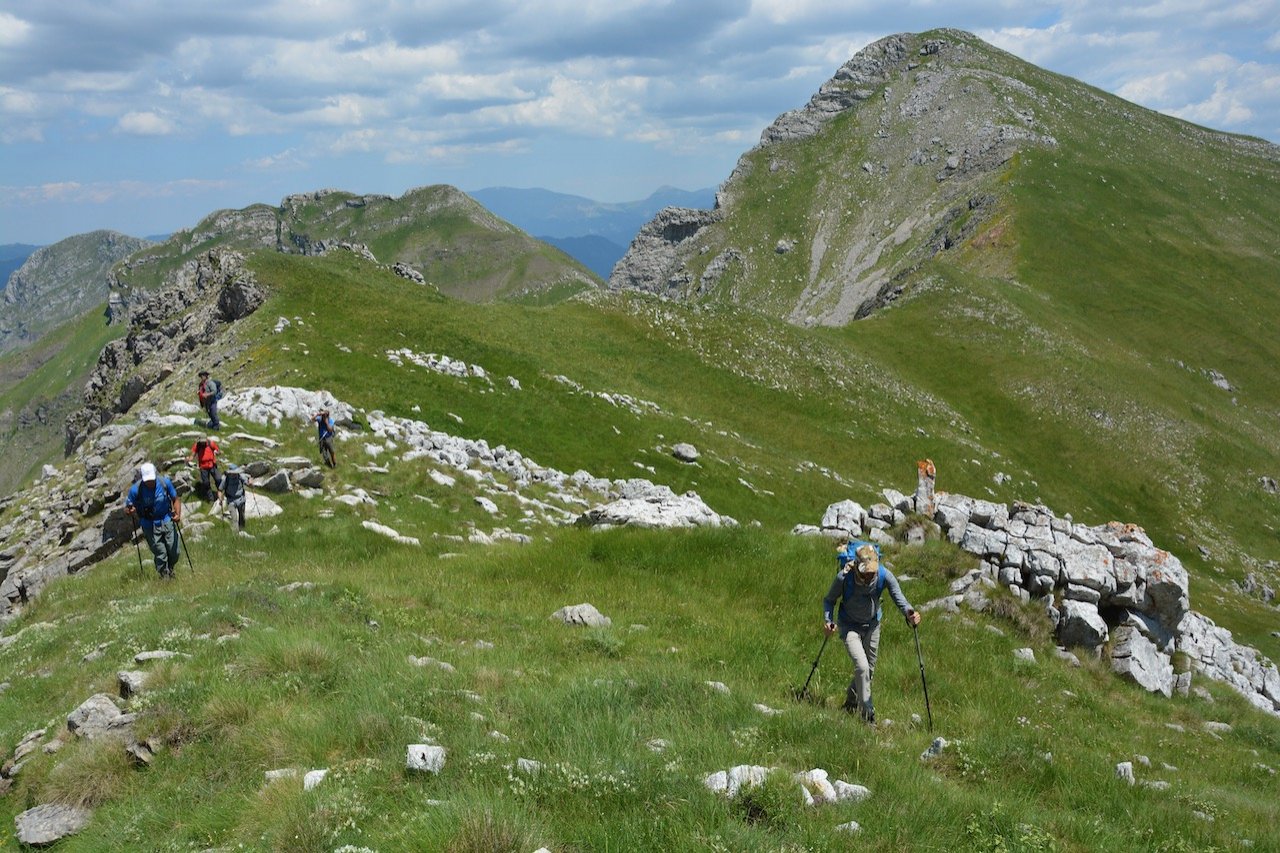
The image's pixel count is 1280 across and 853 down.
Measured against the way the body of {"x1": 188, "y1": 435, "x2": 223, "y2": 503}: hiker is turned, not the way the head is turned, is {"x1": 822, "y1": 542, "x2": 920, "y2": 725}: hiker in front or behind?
in front

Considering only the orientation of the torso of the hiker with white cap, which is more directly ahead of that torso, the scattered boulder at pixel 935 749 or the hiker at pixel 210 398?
the scattered boulder

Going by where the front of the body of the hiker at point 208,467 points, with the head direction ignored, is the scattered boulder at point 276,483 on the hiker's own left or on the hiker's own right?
on the hiker's own left

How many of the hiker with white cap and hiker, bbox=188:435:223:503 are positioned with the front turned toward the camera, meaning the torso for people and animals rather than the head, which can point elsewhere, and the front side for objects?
2

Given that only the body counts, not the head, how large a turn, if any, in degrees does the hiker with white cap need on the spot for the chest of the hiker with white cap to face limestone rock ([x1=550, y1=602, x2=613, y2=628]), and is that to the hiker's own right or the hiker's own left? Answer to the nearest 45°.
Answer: approximately 45° to the hiker's own left

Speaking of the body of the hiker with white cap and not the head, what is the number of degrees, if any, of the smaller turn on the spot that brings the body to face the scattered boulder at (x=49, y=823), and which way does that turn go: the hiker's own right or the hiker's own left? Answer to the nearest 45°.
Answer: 0° — they already face it

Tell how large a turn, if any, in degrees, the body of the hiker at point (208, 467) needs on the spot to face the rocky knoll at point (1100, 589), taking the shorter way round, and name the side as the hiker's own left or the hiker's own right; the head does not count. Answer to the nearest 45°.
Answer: approximately 45° to the hiker's own left

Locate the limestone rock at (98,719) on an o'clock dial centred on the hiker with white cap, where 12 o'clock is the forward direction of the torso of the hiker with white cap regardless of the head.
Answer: The limestone rock is roughly at 12 o'clock from the hiker with white cap.
